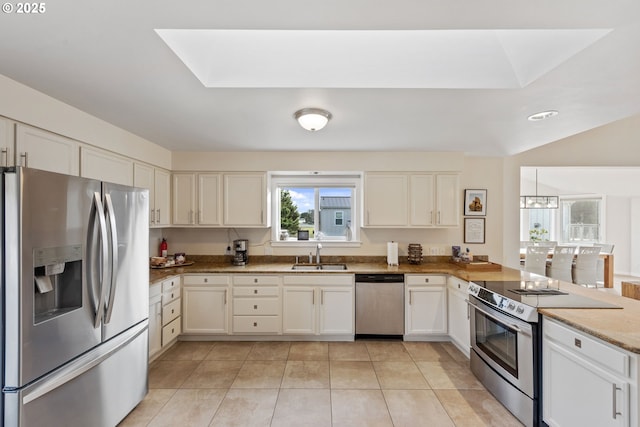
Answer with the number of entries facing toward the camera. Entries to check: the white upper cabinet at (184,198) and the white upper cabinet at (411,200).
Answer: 2

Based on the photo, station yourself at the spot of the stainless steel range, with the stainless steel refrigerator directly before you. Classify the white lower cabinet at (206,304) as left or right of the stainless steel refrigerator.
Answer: right

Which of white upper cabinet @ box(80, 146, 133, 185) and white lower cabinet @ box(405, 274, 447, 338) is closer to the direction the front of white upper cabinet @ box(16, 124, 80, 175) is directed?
the white lower cabinet

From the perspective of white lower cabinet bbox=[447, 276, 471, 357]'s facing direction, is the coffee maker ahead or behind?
ahead

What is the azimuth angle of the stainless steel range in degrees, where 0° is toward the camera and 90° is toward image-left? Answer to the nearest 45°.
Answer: approximately 45°

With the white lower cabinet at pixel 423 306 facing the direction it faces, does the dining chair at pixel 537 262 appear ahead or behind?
behind

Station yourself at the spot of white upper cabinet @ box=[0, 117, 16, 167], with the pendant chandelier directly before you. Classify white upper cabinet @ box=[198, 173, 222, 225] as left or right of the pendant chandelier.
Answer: left

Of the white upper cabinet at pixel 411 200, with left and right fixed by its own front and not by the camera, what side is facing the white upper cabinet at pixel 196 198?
right

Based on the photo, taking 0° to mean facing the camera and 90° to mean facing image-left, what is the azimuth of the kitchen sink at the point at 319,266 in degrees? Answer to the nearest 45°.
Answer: approximately 0°

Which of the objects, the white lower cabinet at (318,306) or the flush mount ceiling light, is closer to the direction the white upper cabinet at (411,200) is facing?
the flush mount ceiling light
